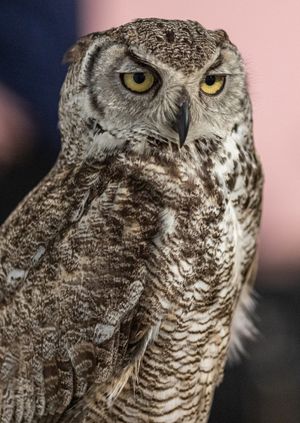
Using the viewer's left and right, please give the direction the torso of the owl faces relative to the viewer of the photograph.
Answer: facing the viewer and to the right of the viewer
